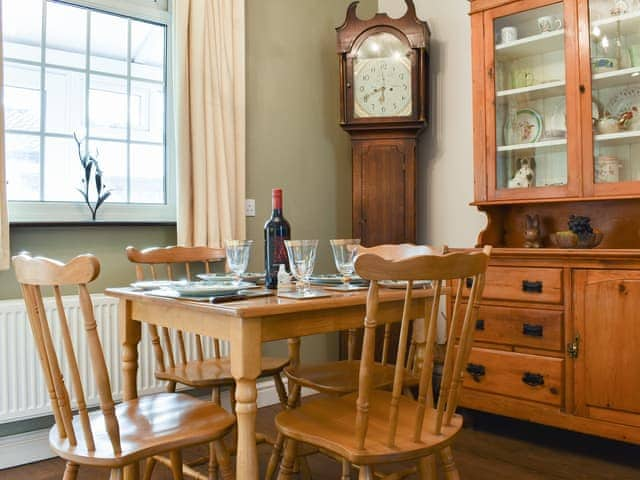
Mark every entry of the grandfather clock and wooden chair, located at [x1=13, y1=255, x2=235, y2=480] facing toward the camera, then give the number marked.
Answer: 1

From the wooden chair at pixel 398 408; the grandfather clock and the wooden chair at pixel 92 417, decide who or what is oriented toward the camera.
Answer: the grandfather clock

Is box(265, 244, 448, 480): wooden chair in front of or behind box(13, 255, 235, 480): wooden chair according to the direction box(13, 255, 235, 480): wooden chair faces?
in front

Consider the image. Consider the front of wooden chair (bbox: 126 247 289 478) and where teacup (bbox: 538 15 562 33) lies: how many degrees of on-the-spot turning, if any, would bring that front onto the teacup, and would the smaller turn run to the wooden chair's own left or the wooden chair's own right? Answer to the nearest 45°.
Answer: approximately 45° to the wooden chair's own left

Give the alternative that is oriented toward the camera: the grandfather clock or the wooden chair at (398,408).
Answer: the grandfather clock

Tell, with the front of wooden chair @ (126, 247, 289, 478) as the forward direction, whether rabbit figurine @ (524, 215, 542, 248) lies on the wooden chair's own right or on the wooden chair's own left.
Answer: on the wooden chair's own left

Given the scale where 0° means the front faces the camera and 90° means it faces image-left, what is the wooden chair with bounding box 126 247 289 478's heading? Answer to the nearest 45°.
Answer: approximately 315°

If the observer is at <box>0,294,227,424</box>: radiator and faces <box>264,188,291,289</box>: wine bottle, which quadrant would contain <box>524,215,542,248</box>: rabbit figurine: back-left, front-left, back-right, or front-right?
front-left

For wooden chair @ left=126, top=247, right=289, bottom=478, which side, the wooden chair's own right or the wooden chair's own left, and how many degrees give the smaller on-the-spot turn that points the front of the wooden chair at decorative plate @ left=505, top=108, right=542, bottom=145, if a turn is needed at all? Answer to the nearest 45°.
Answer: approximately 45° to the wooden chair's own left

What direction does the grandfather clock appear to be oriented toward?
toward the camera

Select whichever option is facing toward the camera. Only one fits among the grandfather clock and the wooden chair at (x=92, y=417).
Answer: the grandfather clock

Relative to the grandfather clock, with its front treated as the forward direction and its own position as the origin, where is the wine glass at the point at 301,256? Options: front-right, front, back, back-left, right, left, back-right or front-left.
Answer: front

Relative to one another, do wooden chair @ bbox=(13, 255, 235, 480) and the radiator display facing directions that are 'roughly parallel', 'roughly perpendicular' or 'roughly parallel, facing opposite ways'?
roughly perpendicular

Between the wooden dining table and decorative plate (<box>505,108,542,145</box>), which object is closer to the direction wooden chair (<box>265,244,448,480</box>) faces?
the wooden dining table

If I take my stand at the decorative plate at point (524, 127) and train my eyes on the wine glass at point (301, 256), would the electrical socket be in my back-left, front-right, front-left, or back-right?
front-right
